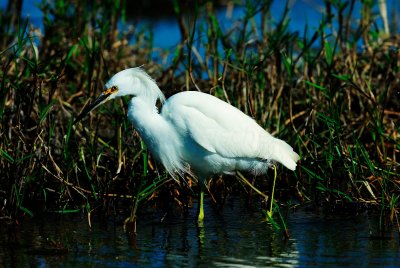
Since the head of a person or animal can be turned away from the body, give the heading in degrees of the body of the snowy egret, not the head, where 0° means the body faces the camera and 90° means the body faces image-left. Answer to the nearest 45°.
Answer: approximately 90°
